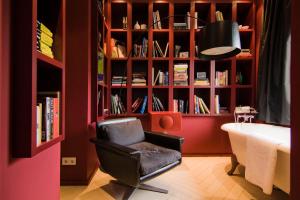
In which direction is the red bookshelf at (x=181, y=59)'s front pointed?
toward the camera

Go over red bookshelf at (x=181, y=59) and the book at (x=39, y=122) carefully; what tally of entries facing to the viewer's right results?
1

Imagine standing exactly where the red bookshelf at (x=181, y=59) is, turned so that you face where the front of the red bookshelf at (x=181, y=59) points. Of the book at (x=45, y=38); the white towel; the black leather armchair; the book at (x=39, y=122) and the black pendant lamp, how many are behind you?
0

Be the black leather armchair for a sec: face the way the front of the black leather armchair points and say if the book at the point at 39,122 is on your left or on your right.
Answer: on your right

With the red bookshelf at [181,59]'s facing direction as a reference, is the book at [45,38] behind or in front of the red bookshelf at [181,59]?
in front

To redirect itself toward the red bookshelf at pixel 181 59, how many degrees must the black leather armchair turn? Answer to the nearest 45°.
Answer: approximately 90° to its left

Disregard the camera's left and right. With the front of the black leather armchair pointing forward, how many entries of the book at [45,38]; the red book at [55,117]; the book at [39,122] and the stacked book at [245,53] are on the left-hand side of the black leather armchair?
1

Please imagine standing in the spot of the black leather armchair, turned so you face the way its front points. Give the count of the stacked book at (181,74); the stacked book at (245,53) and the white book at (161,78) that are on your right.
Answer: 0

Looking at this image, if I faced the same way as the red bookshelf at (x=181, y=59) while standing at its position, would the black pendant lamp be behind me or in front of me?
in front

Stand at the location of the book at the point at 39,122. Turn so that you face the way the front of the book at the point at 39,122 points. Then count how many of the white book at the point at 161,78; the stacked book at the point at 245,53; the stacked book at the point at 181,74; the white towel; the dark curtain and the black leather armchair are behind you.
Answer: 0

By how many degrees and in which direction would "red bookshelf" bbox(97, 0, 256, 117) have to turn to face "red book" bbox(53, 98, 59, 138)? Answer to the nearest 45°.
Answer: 0° — it already faces it

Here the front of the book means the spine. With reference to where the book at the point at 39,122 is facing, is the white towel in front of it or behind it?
in front

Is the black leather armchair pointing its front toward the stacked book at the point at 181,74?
no

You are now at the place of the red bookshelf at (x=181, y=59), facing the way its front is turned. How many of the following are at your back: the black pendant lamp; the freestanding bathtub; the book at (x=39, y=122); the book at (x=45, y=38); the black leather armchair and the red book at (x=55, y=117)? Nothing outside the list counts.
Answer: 0

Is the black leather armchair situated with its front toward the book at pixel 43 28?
no
